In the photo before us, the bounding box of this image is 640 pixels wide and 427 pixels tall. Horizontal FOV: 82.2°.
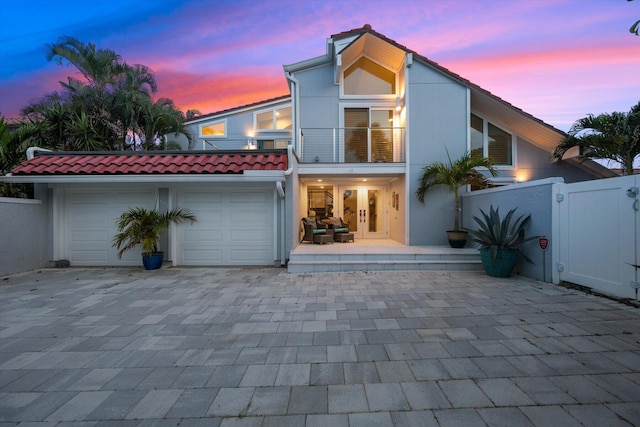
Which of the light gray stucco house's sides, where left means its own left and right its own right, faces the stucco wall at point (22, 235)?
right

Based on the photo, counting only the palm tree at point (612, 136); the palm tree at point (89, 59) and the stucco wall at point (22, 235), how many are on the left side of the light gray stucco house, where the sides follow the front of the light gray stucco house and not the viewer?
1

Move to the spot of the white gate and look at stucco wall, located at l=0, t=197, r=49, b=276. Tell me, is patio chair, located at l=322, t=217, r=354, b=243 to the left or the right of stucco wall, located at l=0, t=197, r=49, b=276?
right

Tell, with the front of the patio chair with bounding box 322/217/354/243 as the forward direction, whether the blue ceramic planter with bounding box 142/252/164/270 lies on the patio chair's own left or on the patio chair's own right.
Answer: on the patio chair's own right

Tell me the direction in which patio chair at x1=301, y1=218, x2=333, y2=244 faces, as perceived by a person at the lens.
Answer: facing the viewer and to the right of the viewer

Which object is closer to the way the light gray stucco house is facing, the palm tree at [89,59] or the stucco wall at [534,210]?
the stucco wall

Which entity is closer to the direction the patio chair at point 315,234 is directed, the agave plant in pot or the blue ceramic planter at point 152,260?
the agave plant in pot

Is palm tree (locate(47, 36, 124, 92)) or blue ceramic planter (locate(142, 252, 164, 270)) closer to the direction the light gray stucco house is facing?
the blue ceramic planter
